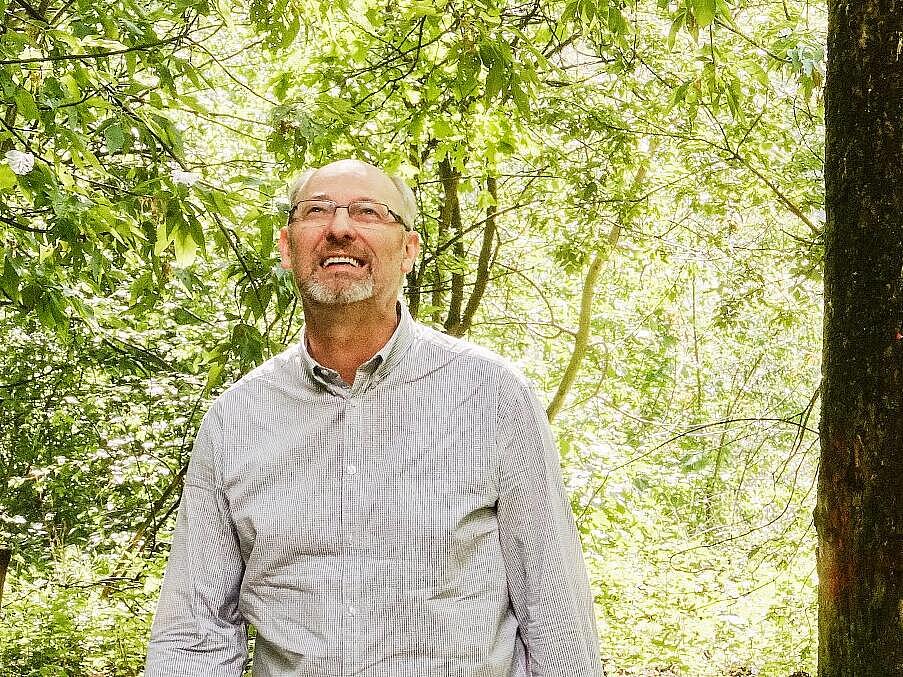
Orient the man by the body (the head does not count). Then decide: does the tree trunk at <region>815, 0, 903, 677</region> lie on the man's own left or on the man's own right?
on the man's own left

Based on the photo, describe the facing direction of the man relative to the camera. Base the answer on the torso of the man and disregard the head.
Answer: toward the camera
